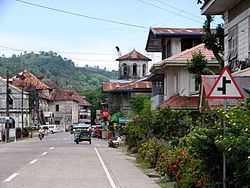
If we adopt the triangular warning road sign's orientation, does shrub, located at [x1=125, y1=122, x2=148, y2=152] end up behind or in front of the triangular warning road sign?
behind

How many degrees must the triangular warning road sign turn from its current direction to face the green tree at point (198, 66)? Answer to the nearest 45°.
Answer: approximately 180°

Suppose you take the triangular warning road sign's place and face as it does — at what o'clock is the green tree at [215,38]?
The green tree is roughly at 6 o'clock from the triangular warning road sign.

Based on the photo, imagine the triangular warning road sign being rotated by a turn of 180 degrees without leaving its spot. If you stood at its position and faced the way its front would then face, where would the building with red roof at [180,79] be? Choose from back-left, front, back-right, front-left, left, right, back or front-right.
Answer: front

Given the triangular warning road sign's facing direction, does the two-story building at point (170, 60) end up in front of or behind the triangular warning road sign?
behind

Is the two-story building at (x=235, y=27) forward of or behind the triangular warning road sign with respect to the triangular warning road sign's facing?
behind

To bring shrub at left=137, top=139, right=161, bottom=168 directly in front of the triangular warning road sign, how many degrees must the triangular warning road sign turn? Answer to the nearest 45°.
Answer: approximately 180°

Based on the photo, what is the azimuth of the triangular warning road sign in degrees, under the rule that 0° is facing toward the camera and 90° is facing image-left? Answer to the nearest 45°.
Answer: approximately 0°
